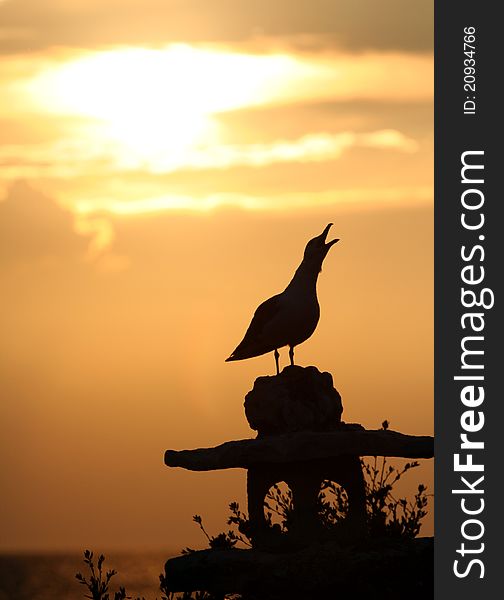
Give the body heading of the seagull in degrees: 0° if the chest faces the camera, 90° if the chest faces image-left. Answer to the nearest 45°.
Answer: approximately 270°
